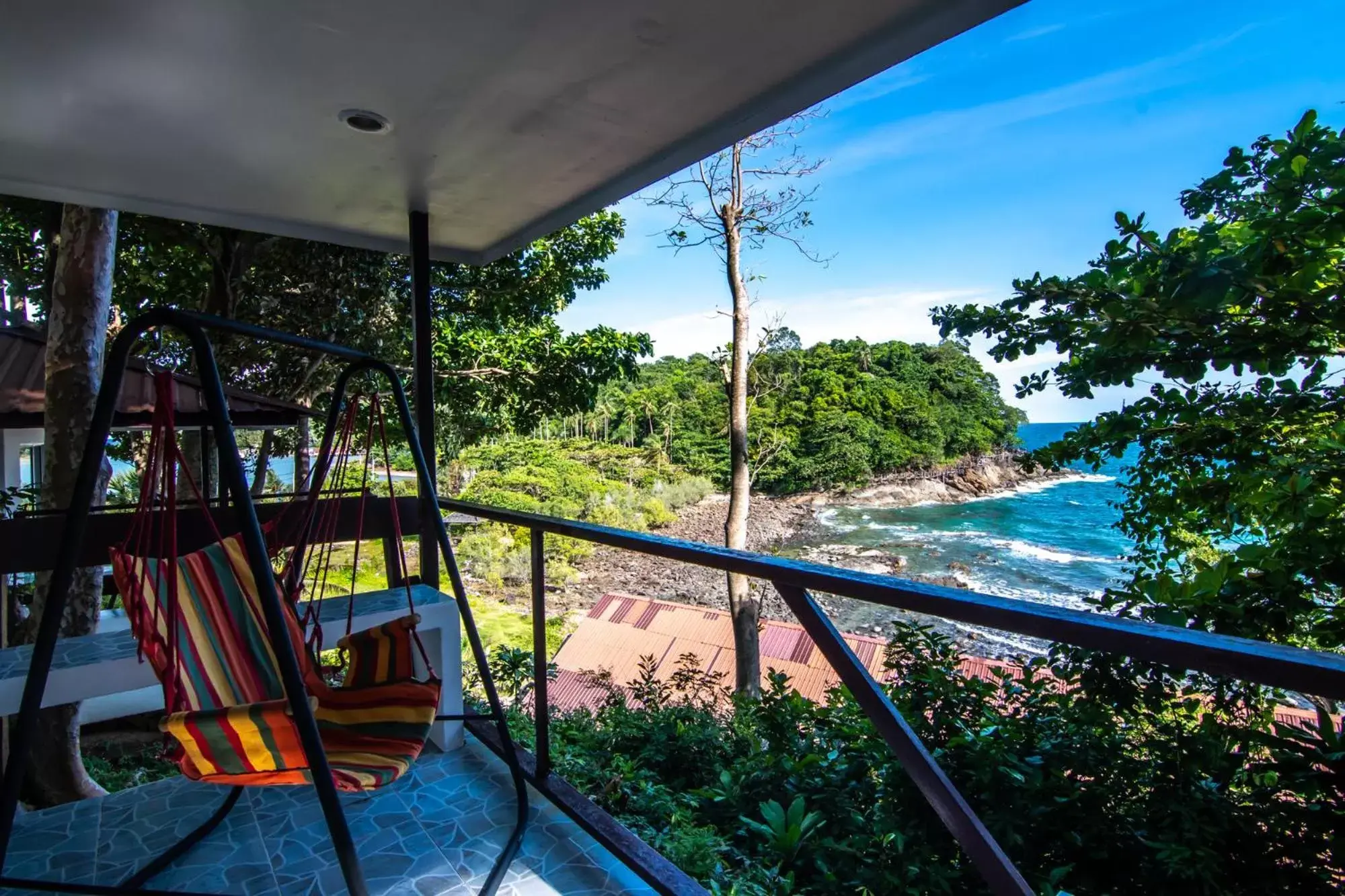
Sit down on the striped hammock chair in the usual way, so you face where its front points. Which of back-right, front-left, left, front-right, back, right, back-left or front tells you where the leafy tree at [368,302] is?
back-left

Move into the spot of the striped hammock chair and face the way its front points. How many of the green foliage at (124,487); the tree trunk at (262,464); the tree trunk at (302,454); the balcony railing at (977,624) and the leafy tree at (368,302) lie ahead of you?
1

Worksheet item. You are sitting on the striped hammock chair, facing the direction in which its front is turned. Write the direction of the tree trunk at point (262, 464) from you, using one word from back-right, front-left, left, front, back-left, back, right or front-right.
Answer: back-left

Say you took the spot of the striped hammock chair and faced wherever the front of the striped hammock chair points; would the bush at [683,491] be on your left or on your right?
on your left

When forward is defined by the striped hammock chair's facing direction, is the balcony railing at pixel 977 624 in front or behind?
in front

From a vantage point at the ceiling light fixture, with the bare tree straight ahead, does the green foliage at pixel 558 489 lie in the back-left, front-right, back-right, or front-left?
front-left

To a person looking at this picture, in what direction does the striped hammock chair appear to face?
facing the viewer and to the right of the viewer

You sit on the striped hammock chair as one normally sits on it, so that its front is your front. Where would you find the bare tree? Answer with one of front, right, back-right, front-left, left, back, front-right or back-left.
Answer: left

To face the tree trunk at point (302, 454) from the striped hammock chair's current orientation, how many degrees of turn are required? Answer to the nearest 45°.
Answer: approximately 135° to its left

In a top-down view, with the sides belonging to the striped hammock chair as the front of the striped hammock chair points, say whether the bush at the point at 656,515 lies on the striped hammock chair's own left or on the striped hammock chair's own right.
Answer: on the striped hammock chair's own left

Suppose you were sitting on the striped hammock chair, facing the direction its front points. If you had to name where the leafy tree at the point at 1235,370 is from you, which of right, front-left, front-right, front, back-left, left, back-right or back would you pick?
front-left

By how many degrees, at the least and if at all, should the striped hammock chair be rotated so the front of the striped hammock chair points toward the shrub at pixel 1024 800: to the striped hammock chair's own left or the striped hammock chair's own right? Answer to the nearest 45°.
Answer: approximately 45° to the striped hammock chair's own left

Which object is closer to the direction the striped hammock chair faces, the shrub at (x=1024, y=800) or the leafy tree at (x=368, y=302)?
the shrub
